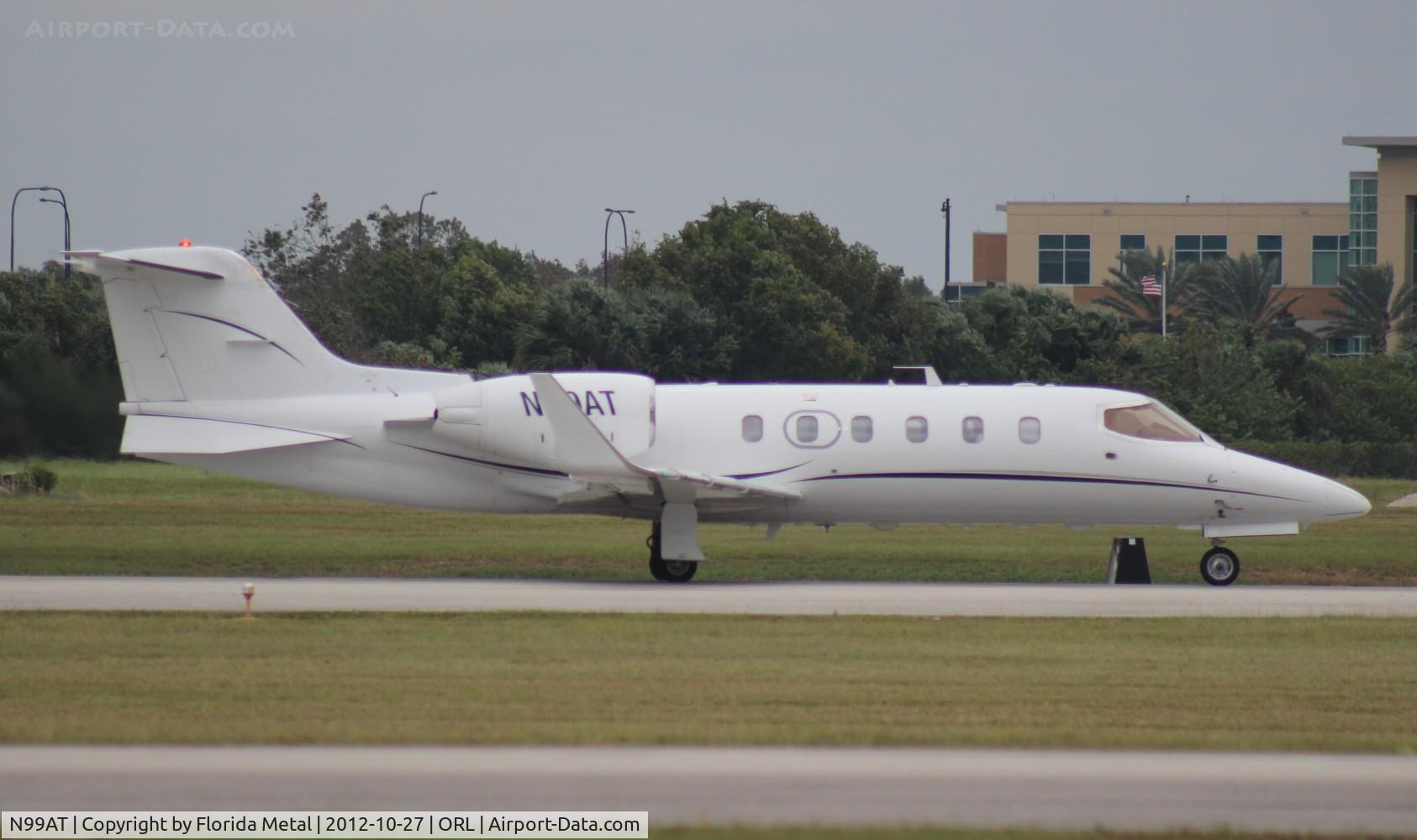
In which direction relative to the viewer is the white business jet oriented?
to the viewer's right
